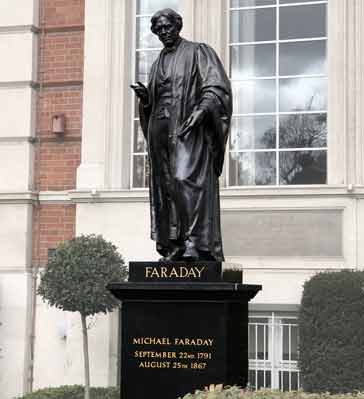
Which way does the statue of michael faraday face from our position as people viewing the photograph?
facing the viewer and to the left of the viewer

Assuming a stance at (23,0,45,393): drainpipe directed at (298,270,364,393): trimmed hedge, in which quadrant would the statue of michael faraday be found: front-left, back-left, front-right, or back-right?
front-right

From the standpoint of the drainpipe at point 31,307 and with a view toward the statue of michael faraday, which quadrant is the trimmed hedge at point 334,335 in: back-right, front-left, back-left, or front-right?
front-left

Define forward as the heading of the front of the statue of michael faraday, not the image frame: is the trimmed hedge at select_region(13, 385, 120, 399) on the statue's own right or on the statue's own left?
on the statue's own right

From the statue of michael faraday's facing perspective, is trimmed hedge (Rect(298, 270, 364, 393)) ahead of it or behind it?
behind

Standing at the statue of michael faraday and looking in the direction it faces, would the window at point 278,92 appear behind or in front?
behind

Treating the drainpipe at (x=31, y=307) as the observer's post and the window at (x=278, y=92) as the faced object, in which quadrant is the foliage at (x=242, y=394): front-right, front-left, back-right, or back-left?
front-right
